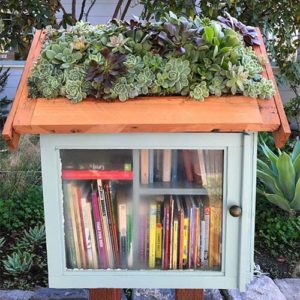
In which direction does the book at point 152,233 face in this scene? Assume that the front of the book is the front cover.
to the viewer's right

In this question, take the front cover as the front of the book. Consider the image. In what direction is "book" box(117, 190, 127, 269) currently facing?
to the viewer's right

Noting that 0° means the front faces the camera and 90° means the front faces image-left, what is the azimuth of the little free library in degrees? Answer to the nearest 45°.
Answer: approximately 0°

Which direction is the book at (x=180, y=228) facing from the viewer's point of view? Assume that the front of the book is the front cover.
to the viewer's right
